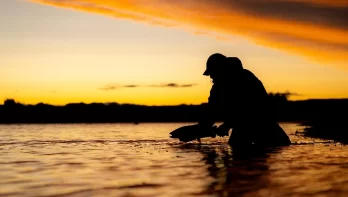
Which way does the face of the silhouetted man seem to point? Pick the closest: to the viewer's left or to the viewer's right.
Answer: to the viewer's left

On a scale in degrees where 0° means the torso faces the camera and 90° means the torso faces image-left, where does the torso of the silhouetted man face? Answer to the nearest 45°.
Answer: approximately 90°
